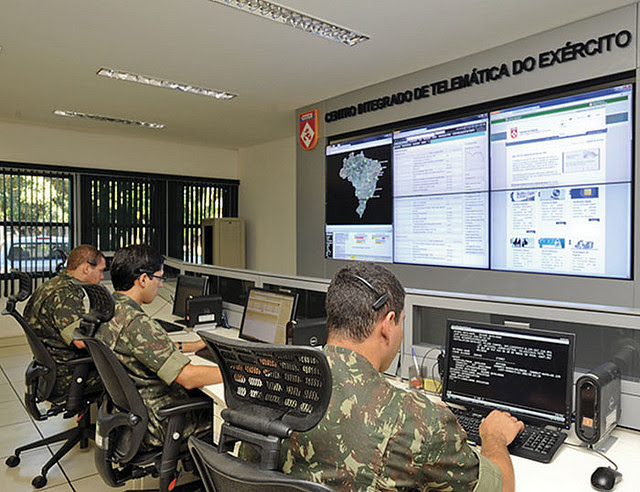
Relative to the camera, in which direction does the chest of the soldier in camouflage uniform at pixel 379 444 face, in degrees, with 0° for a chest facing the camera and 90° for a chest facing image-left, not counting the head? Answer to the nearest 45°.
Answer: approximately 225°

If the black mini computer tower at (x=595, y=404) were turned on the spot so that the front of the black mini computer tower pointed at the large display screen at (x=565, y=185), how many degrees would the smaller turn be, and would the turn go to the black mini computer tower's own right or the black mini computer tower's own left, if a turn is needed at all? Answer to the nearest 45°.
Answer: approximately 135° to the black mini computer tower's own right

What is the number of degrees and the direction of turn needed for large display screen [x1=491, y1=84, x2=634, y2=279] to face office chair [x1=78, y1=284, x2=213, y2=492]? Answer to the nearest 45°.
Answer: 0° — it already faces it

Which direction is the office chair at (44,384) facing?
to the viewer's right

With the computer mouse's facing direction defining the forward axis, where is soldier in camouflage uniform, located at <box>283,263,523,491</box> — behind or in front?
behind

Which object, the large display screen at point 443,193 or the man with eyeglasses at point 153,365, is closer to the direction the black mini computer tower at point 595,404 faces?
the man with eyeglasses

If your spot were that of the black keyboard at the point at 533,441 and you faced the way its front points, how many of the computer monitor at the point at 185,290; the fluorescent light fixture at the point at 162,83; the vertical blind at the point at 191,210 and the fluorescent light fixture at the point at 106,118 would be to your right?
4

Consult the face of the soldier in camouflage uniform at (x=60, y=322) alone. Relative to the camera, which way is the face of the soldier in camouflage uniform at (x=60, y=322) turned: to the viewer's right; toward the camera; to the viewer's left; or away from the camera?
to the viewer's right

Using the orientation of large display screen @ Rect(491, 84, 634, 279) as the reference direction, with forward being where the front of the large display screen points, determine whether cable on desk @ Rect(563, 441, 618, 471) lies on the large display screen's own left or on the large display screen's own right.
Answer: on the large display screen's own left

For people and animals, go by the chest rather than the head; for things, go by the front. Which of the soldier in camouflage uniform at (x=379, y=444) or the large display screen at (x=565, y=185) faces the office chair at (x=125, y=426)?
the large display screen

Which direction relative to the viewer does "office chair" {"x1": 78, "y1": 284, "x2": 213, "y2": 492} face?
to the viewer's right

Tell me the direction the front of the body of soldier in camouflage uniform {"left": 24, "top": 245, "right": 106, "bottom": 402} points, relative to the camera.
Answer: to the viewer's right

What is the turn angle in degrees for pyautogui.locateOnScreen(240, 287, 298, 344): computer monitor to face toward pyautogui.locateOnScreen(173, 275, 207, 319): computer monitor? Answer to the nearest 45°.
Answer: approximately 90° to its right
